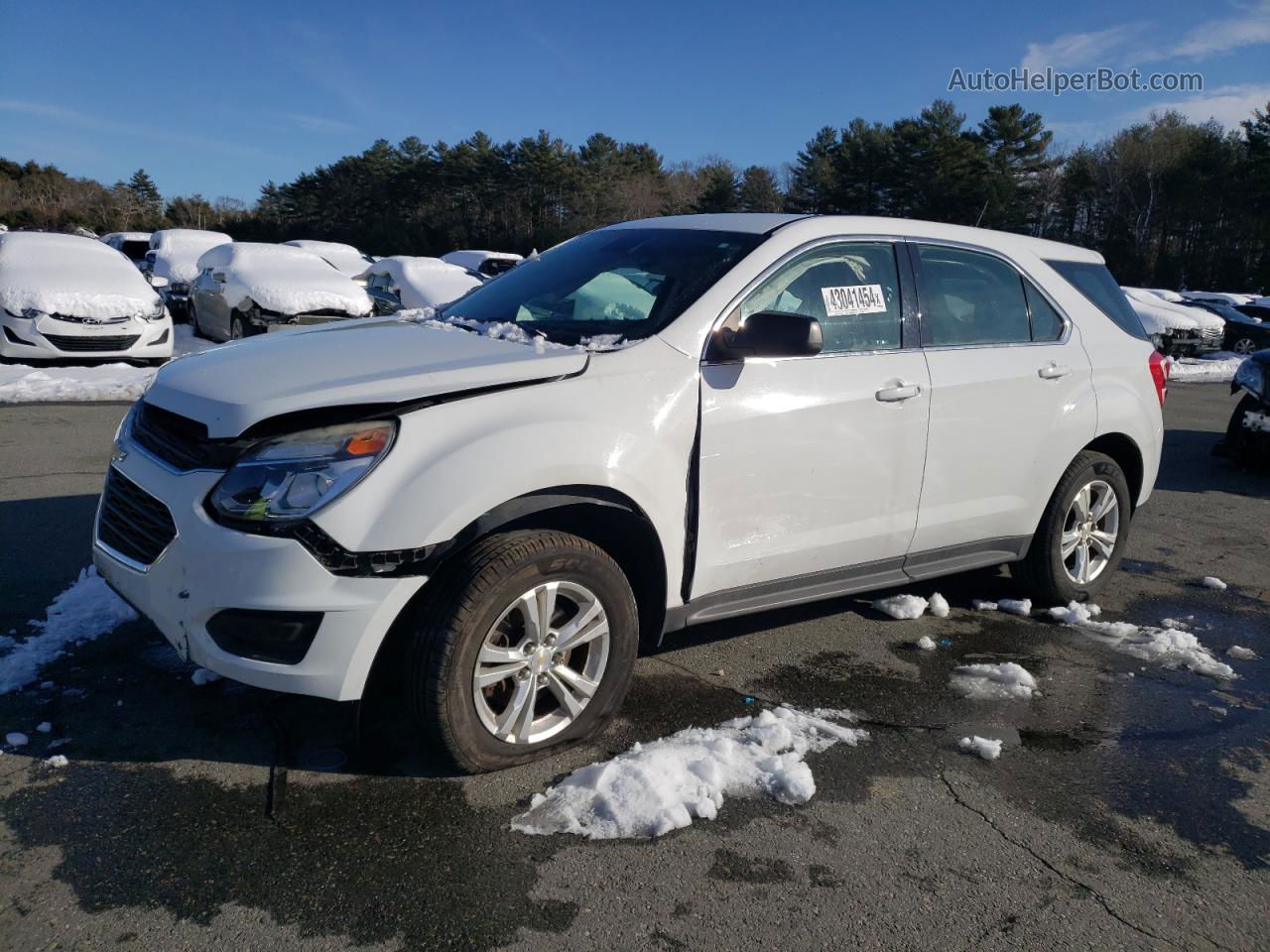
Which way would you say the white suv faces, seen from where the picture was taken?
facing the viewer and to the left of the viewer

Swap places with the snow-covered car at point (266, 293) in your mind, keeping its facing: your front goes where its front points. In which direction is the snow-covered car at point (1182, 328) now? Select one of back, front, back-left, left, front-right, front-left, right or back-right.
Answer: front-left

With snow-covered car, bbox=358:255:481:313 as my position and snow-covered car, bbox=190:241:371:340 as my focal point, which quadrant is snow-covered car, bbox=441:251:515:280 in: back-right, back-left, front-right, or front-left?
back-right

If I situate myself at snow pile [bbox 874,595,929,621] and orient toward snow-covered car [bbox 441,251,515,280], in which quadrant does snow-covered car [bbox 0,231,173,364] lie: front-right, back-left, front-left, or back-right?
front-left

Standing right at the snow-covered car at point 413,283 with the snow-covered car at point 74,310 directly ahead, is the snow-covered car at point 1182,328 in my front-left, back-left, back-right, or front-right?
back-left

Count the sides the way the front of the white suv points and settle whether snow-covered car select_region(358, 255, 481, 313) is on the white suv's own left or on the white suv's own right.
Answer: on the white suv's own right

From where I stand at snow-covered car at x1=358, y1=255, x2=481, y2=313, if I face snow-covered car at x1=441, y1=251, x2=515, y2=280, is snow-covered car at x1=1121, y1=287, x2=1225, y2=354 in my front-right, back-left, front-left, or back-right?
front-right

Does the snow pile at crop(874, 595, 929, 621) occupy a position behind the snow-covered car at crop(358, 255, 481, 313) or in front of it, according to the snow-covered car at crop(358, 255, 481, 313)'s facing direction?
in front

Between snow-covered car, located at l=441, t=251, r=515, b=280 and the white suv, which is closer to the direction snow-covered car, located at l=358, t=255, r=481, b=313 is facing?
the white suv

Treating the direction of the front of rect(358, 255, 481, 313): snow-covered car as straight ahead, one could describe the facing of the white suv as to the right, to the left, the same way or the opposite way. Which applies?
to the right

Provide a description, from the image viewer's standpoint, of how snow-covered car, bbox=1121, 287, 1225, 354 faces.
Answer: facing the viewer and to the right of the viewer

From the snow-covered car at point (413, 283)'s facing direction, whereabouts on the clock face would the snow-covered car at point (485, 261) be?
the snow-covered car at point (485, 261) is roughly at 8 o'clock from the snow-covered car at point (413, 283).
